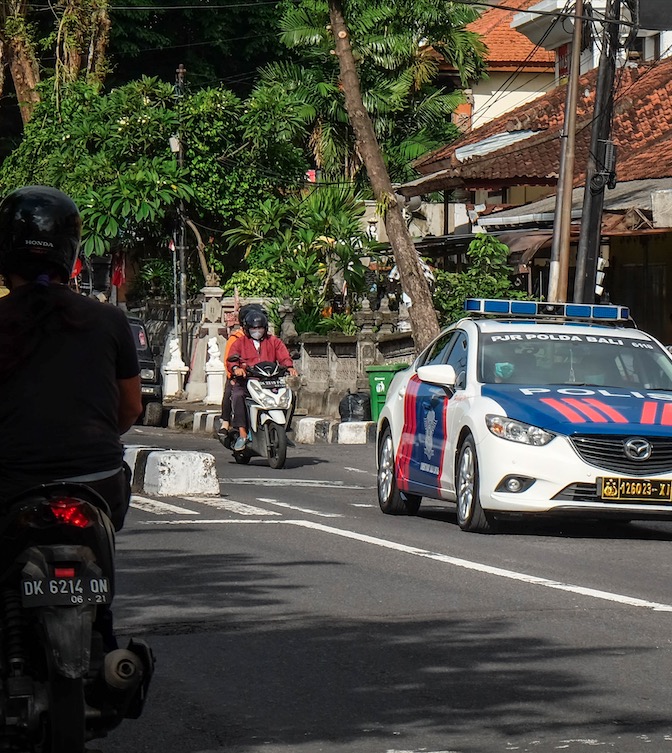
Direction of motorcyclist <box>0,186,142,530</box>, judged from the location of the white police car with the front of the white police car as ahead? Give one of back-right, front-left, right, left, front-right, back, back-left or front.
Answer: front-right

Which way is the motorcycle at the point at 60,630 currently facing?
away from the camera

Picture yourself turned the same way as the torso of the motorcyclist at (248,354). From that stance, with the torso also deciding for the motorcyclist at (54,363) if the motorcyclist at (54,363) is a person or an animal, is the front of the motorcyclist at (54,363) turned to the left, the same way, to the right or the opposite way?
the opposite way

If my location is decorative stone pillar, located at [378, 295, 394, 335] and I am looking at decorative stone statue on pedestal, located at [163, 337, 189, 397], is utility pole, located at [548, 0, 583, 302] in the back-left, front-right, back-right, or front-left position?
back-left

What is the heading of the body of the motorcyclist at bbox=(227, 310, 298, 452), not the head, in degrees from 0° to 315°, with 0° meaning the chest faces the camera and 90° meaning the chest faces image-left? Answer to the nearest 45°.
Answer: approximately 0°

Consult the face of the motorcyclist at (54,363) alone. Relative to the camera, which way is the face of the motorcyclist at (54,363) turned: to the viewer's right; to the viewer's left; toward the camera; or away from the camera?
away from the camera

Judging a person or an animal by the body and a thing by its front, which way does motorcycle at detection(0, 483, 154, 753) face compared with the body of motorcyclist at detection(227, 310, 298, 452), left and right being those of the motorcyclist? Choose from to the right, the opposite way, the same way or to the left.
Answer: the opposite way

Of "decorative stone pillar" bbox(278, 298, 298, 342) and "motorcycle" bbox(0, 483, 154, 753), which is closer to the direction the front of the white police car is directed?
the motorcycle

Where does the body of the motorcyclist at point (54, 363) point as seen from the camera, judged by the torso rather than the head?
away from the camera

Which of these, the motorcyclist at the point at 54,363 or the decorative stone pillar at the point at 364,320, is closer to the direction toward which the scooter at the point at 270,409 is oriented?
the motorcyclist
